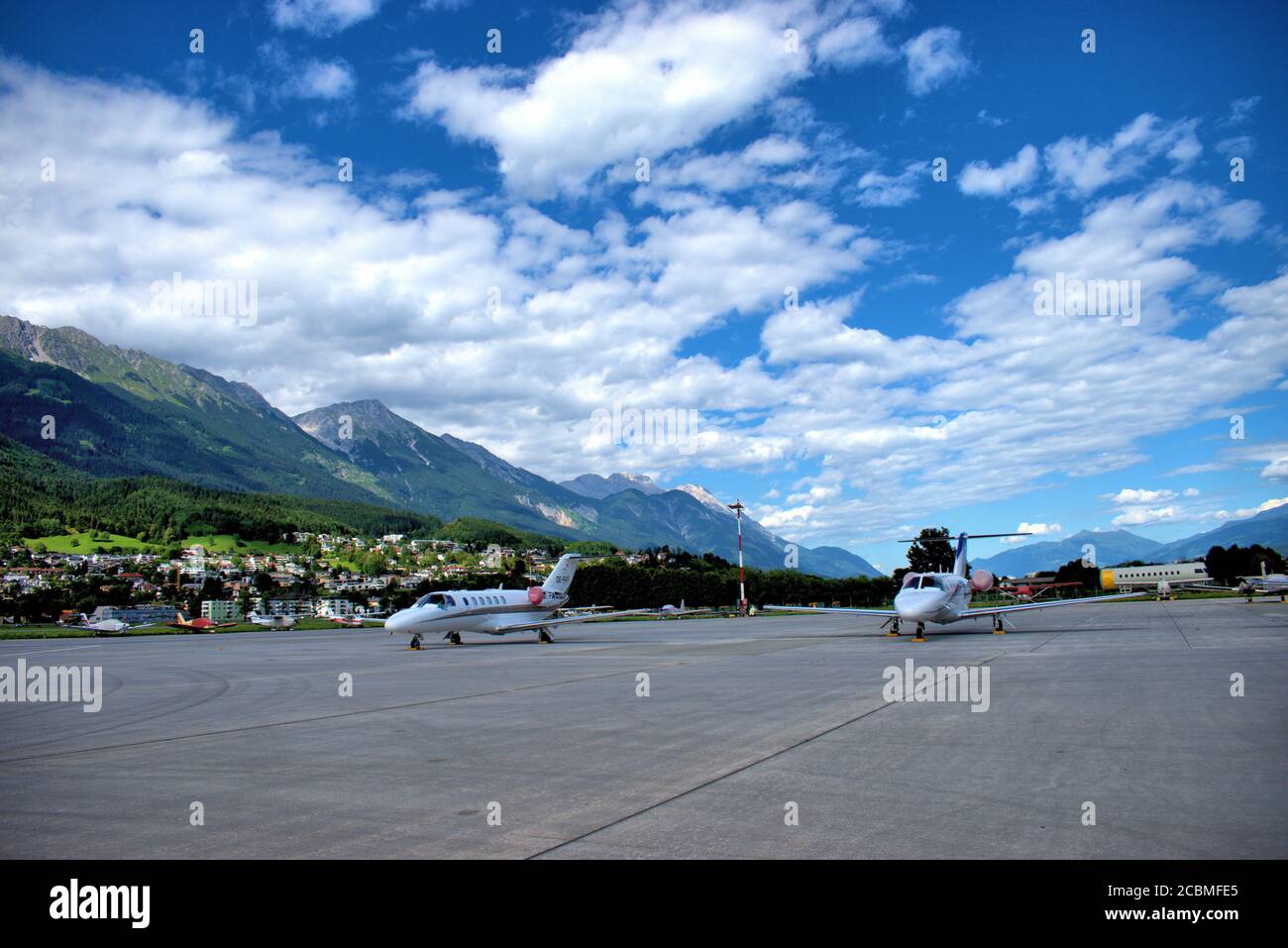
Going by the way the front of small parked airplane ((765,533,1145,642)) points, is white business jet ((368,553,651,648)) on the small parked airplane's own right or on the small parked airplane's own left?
on the small parked airplane's own right

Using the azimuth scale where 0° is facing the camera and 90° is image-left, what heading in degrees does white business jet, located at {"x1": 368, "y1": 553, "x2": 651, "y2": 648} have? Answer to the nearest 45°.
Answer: approximately 45°

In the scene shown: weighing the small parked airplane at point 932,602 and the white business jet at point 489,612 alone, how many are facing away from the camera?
0

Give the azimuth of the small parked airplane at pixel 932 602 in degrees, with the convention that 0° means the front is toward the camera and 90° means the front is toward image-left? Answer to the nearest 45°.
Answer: approximately 0°
